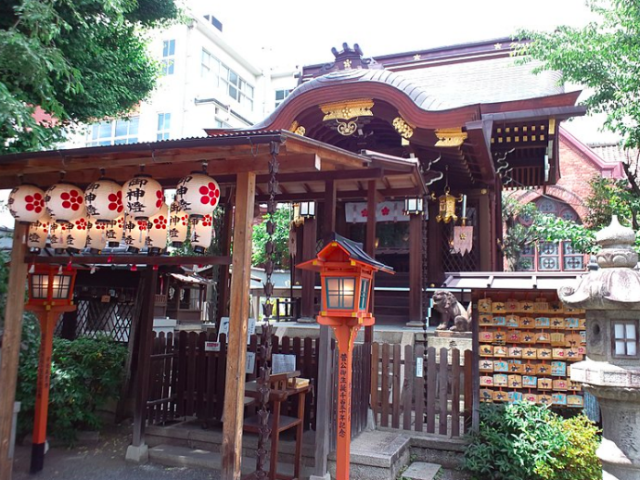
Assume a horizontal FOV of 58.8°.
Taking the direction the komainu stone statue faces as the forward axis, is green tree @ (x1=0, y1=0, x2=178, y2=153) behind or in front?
in front

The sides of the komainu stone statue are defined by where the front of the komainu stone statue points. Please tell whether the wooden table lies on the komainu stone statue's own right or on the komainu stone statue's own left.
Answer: on the komainu stone statue's own left

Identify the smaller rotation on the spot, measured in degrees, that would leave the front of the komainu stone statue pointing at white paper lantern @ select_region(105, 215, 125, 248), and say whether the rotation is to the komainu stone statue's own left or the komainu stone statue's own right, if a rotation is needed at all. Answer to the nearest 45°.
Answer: approximately 45° to the komainu stone statue's own left

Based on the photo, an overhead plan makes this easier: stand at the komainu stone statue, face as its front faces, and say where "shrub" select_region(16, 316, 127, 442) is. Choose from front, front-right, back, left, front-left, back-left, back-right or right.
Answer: front-left

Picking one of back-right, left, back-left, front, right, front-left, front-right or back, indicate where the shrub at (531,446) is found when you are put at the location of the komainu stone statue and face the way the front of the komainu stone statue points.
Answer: left

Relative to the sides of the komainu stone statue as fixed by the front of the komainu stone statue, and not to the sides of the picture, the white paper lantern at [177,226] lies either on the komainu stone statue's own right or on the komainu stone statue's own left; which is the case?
on the komainu stone statue's own left

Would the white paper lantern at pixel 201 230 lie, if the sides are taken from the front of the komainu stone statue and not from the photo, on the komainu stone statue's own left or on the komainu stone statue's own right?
on the komainu stone statue's own left

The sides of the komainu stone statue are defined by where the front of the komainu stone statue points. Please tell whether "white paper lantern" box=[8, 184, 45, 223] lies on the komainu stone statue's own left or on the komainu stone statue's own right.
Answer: on the komainu stone statue's own left

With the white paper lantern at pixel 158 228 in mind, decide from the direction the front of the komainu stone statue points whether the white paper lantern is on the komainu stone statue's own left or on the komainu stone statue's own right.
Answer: on the komainu stone statue's own left

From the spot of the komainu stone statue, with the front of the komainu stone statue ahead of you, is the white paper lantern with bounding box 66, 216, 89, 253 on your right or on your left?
on your left

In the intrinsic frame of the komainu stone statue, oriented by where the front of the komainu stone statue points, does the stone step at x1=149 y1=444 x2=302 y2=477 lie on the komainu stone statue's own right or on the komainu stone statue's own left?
on the komainu stone statue's own left

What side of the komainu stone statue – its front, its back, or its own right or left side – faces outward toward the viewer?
left

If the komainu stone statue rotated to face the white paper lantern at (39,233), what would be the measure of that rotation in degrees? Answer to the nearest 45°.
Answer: approximately 45° to its left

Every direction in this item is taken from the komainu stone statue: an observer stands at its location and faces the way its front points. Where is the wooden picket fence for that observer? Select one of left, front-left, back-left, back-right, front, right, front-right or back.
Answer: left
